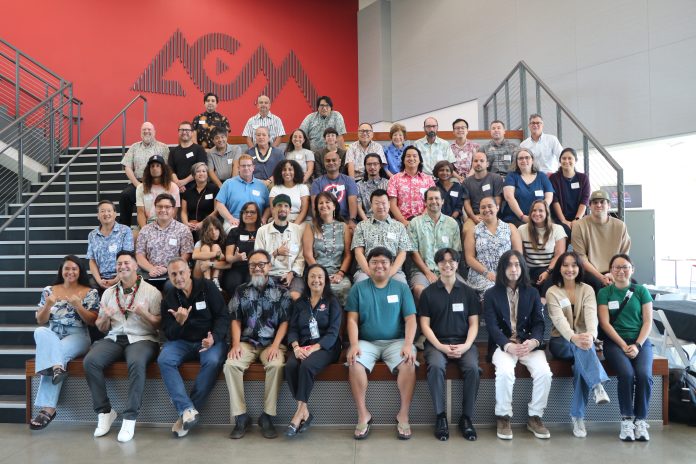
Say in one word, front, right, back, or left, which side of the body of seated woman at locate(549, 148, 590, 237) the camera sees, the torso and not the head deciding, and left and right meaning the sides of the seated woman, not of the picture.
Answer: front

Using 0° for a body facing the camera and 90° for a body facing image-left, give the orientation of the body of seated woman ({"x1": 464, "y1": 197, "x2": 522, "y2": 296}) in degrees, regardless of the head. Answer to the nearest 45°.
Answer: approximately 0°

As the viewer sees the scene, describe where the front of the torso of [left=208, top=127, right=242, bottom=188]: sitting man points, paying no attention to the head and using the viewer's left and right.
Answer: facing the viewer

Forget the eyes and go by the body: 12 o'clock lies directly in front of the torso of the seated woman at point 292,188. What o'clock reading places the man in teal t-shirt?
The man in teal t-shirt is roughly at 11 o'clock from the seated woman.

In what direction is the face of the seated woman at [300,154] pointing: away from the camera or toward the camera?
toward the camera

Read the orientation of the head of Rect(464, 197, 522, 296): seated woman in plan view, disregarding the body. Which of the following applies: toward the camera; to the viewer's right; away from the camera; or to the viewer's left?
toward the camera

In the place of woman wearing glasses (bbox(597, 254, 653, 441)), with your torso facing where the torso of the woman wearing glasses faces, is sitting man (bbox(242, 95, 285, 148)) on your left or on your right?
on your right

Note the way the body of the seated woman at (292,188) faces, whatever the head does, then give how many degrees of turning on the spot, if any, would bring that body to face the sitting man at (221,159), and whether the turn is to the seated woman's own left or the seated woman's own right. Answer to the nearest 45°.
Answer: approximately 135° to the seated woman's own right

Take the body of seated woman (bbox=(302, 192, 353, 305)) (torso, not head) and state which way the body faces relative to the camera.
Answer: toward the camera

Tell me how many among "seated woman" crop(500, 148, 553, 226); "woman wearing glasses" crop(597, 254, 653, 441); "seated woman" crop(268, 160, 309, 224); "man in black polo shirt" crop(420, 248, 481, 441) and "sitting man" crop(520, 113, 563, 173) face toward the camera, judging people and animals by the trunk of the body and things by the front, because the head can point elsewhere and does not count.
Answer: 5

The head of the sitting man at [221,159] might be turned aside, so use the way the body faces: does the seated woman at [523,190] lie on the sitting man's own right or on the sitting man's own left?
on the sitting man's own left

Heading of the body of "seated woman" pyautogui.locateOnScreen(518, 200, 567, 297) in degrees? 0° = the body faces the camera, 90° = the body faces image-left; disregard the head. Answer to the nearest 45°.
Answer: approximately 0°

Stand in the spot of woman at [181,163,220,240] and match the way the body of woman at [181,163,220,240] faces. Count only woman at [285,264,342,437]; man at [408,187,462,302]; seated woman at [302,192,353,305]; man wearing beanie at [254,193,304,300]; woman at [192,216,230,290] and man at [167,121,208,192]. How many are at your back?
1

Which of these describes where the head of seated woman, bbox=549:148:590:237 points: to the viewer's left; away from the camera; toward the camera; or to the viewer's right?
toward the camera
